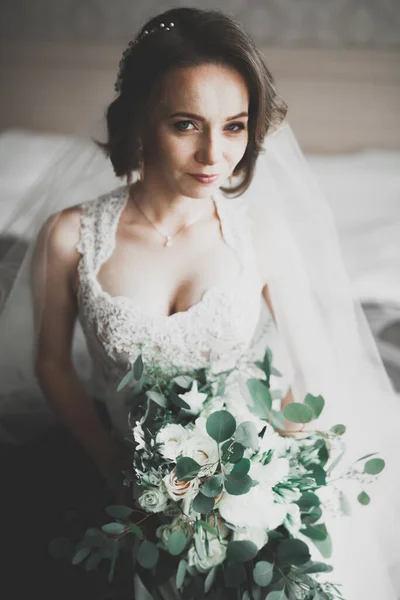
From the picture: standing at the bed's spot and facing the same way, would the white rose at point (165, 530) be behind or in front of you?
in front

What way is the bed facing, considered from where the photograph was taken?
facing the viewer
